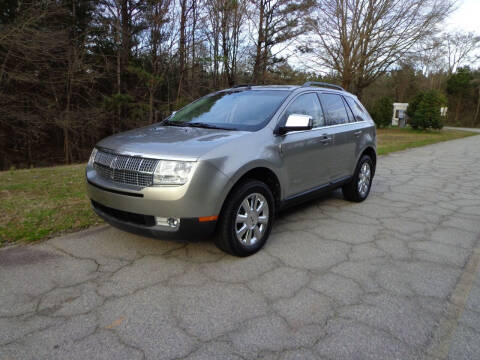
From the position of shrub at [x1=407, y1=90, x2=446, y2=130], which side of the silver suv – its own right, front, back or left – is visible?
back

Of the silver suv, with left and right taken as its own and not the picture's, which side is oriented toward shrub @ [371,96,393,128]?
back

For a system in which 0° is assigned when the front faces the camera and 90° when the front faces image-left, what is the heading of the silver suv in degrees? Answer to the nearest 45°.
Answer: approximately 45°

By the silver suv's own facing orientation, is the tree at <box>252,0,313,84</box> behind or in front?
behind

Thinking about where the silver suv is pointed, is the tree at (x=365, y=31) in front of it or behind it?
behind

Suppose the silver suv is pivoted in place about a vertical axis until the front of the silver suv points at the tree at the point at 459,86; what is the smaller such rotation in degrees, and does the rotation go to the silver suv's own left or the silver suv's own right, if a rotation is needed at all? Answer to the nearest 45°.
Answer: approximately 180°
